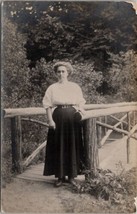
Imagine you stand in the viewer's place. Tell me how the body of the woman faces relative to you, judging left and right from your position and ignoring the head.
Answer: facing the viewer
